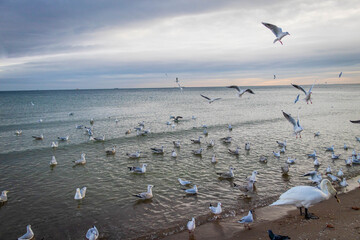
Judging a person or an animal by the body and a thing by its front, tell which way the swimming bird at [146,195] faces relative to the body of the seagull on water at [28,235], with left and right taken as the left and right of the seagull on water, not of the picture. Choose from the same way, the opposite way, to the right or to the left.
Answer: the same way

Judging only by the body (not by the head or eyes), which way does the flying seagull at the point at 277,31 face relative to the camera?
to the viewer's right

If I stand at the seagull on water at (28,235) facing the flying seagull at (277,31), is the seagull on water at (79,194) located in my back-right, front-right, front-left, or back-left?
front-left
